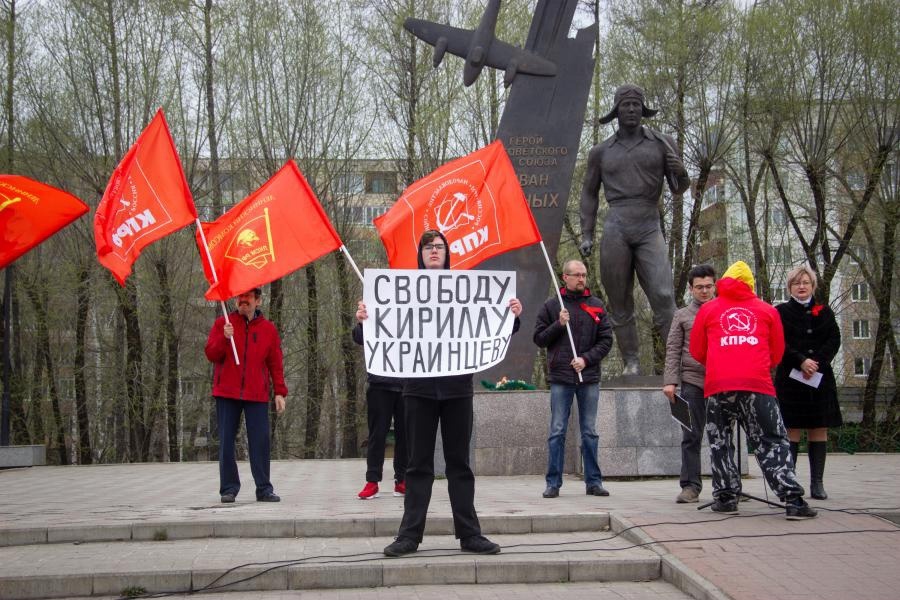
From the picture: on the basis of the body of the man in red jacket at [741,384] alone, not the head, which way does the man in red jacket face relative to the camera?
away from the camera

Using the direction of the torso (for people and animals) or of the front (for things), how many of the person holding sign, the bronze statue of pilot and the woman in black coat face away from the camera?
0

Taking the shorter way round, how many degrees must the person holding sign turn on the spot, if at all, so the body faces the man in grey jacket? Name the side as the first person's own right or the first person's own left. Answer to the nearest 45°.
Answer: approximately 135° to the first person's own left

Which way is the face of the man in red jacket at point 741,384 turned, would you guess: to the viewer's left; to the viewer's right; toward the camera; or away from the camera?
away from the camera

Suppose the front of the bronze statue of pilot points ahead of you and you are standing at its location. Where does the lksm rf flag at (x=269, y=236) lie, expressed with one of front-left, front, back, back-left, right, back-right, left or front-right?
front-right

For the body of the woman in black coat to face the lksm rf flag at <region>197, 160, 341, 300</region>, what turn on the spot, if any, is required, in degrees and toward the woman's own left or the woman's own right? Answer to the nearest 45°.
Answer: approximately 90° to the woman's own right

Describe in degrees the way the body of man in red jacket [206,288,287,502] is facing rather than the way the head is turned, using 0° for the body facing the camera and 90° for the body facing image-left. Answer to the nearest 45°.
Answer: approximately 0°

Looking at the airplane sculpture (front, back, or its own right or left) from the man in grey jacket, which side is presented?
front

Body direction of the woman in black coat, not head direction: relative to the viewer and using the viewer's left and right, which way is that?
facing the viewer

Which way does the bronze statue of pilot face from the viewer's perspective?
toward the camera

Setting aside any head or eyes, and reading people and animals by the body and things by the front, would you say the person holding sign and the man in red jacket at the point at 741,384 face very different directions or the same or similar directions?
very different directions
